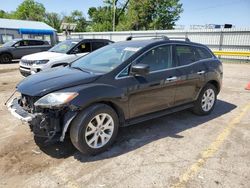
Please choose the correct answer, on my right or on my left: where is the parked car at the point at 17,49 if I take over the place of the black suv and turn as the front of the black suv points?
on my right

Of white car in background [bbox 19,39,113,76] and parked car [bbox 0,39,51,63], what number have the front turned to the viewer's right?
0

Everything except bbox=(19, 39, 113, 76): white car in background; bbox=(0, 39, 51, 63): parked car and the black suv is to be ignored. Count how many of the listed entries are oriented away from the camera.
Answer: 0

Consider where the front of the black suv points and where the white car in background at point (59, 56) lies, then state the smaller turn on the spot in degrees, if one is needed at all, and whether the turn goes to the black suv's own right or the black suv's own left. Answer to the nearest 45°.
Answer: approximately 135° to the black suv's own right

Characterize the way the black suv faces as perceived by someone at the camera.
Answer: facing the viewer and to the left of the viewer

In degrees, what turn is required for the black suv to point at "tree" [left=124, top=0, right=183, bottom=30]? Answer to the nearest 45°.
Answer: approximately 135° to its right

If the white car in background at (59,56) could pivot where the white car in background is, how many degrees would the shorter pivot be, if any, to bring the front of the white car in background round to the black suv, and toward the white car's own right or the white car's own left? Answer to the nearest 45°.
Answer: approximately 45° to the white car's own left

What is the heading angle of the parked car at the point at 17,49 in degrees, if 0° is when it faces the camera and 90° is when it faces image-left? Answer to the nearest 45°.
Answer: approximately 45°

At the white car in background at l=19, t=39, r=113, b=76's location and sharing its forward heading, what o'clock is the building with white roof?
The building with white roof is roughly at 4 o'clock from the white car in background.

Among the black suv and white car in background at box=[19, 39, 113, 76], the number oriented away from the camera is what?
0

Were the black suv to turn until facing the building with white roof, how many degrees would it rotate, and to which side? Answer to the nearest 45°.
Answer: approximately 135° to its right
